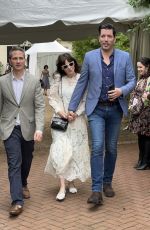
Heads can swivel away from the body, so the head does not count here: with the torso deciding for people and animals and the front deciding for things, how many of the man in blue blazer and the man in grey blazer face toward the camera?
2

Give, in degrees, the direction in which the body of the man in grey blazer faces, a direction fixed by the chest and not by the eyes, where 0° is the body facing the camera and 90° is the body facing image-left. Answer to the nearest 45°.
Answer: approximately 0°

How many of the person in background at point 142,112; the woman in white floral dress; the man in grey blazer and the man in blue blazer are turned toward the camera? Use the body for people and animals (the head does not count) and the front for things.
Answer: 3

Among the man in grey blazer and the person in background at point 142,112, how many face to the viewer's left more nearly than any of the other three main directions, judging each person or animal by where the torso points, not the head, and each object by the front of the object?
1

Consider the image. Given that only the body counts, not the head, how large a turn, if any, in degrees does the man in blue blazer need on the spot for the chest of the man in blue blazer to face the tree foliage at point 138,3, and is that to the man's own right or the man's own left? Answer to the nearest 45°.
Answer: approximately 180°

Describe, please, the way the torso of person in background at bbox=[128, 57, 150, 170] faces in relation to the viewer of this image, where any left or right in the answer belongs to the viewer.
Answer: facing to the left of the viewer
